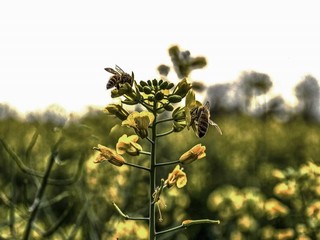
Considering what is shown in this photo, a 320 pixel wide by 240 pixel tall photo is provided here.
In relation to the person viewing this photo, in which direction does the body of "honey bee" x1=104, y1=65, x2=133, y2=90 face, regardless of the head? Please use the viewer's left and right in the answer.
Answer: facing to the right of the viewer

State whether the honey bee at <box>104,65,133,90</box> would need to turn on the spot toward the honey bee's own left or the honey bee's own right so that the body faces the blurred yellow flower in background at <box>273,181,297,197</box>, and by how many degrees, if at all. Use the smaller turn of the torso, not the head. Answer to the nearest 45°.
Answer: approximately 45° to the honey bee's own left
